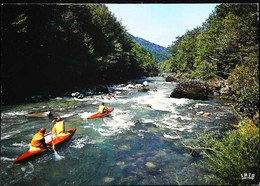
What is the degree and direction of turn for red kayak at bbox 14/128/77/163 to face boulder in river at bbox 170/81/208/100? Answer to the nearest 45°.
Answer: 0° — it already faces it

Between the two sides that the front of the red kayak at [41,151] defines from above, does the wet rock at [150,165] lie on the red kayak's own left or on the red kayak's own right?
on the red kayak's own right

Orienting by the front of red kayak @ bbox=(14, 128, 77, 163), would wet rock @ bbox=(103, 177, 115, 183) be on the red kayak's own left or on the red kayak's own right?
on the red kayak's own right

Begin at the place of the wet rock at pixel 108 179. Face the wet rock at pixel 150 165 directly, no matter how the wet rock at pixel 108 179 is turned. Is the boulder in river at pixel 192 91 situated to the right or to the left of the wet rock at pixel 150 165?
left

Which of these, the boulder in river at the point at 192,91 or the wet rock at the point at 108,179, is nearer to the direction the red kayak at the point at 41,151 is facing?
the boulder in river

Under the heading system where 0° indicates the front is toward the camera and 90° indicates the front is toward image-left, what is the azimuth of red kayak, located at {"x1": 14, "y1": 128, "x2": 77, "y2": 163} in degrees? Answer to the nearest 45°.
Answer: approximately 225°

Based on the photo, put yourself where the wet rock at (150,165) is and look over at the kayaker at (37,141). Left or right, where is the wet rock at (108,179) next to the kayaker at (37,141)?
left
